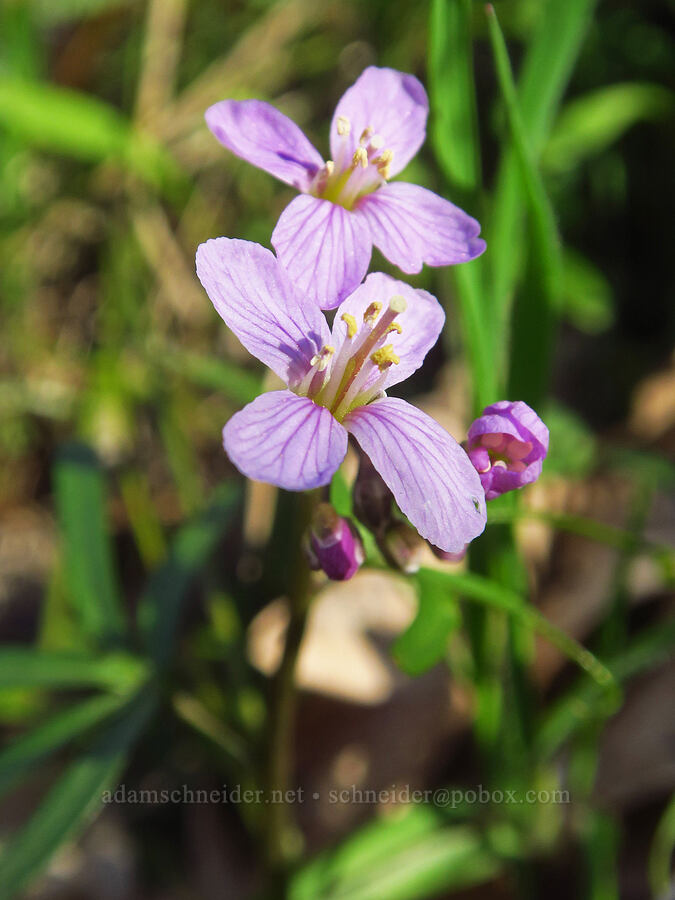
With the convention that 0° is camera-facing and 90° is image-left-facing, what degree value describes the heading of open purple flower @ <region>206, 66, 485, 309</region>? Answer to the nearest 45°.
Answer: approximately 0°

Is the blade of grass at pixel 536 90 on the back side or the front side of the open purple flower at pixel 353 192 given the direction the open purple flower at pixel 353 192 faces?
on the back side

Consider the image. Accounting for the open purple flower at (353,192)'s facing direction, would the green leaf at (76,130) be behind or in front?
behind
